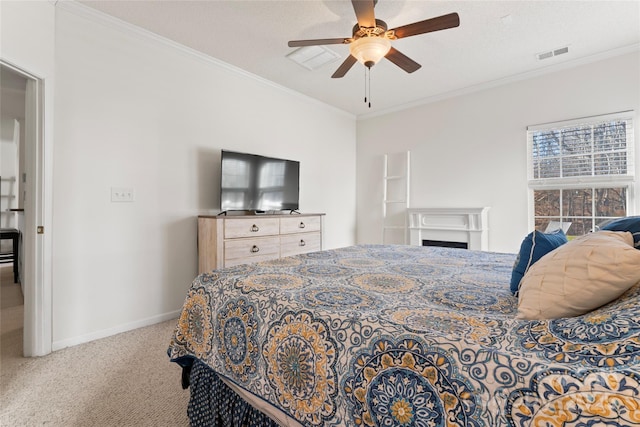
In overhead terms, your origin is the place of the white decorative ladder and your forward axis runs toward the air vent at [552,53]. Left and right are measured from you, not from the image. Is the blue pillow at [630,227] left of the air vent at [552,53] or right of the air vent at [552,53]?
right

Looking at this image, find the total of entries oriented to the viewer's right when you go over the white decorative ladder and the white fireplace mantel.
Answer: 0

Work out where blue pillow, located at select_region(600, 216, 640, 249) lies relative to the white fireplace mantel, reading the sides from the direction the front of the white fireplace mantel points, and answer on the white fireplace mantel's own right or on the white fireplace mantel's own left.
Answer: on the white fireplace mantel's own left

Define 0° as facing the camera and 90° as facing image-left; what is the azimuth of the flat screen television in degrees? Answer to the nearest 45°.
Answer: approximately 315°

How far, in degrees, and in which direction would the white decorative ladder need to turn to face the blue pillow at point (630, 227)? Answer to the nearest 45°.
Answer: approximately 45° to its left

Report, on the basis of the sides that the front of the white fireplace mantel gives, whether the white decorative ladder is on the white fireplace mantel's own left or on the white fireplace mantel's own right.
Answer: on the white fireplace mantel's own right

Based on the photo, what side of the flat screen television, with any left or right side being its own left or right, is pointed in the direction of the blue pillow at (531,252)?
front

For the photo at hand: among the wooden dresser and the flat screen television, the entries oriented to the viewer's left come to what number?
0

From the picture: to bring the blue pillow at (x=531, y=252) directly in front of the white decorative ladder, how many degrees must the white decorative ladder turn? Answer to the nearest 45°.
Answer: approximately 45° to its left
